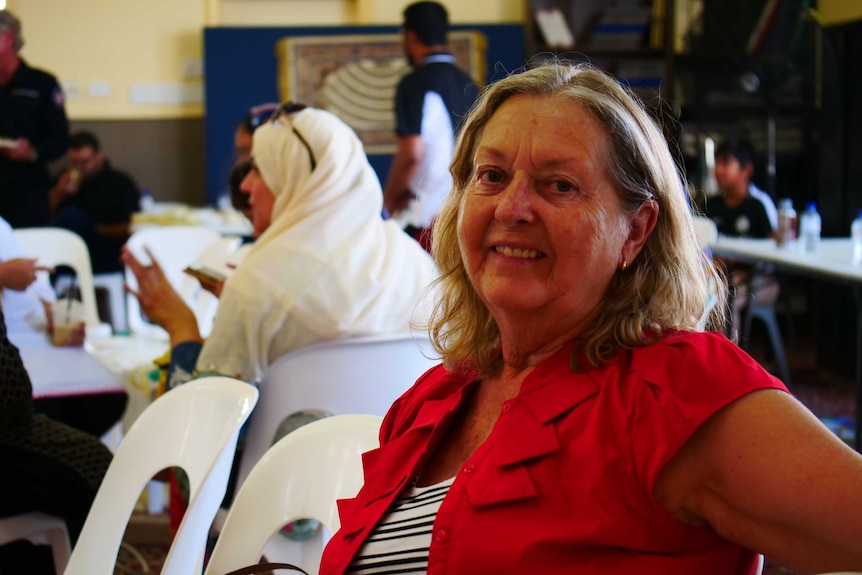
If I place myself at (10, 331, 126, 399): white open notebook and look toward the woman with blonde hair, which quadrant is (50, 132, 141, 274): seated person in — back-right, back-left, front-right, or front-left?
back-left

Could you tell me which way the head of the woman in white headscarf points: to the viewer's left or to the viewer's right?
to the viewer's left

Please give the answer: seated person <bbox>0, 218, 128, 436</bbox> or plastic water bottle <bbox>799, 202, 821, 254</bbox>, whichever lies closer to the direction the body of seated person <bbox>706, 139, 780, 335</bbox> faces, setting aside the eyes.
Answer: the seated person

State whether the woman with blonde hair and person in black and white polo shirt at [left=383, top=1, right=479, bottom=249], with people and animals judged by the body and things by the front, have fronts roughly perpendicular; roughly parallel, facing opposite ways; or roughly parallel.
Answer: roughly perpendicular

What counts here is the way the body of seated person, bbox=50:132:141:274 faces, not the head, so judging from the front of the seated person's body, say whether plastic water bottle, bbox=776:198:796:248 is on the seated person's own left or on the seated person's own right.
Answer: on the seated person's own left

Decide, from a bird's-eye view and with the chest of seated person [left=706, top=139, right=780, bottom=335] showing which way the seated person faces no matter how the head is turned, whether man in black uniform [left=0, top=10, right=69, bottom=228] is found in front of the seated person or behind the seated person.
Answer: in front

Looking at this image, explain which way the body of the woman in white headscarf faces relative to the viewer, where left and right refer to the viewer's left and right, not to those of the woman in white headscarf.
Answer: facing away from the viewer and to the left of the viewer

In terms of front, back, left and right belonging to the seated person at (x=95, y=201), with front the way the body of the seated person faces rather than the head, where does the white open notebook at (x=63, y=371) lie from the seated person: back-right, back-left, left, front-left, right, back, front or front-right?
front-left

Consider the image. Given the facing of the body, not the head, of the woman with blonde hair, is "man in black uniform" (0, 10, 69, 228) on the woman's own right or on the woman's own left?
on the woman's own right

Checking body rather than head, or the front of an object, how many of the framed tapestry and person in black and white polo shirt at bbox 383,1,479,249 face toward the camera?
1
